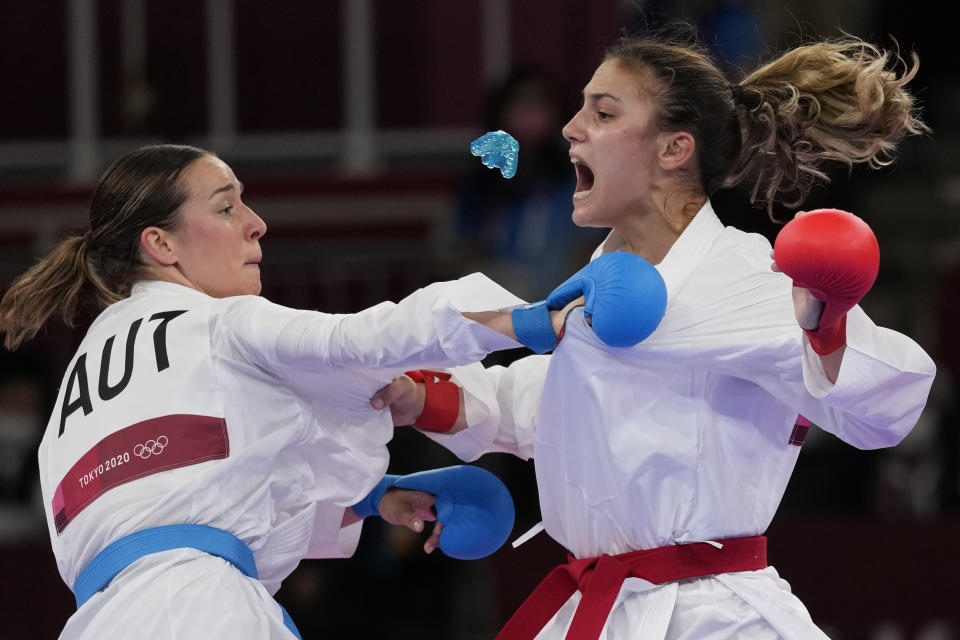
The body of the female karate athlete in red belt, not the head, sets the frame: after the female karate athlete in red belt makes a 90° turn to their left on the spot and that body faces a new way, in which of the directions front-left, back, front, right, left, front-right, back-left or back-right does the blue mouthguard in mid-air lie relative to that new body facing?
back

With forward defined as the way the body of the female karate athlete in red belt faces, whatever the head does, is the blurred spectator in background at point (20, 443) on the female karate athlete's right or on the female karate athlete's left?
on the female karate athlete's right

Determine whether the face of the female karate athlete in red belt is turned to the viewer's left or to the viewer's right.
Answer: to the viewer's left

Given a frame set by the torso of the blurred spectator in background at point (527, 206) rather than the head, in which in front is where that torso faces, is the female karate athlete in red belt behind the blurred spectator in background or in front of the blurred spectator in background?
in front

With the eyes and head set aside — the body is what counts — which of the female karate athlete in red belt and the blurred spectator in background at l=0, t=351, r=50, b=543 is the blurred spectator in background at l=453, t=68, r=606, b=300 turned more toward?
the female karate athlete in red belt

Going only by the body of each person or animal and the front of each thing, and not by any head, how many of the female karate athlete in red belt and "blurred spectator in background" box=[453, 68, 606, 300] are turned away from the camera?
0

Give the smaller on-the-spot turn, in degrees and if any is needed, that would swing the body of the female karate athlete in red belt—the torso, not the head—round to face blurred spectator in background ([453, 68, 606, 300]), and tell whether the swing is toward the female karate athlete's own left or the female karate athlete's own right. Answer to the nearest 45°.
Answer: approximately 135° to the female karate athlete's own right

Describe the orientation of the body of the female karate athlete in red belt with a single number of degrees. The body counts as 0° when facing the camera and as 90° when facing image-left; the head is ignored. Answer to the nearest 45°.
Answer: approximately 45°

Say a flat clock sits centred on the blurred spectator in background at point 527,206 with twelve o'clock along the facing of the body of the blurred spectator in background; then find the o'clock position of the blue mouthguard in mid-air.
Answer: The blue mouthguard in mid-air is roughly at 12 o'clock from the blurred spectator in background.
